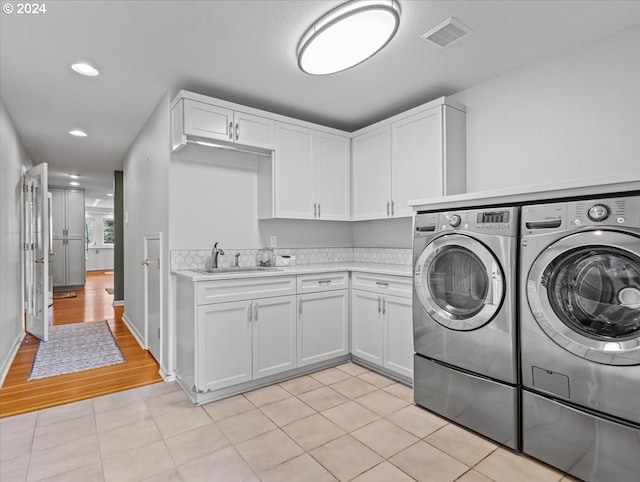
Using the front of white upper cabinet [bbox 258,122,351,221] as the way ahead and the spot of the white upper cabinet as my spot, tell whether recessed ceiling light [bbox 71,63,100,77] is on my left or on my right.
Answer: on my right

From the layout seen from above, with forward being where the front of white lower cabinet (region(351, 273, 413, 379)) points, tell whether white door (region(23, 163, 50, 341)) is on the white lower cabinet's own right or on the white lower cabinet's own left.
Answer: on the white lower cabinet's own right

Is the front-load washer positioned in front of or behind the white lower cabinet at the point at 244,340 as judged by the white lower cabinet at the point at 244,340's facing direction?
in front

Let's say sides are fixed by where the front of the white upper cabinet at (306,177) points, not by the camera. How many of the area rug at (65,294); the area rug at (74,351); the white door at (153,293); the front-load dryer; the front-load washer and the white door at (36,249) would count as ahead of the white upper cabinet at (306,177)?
2

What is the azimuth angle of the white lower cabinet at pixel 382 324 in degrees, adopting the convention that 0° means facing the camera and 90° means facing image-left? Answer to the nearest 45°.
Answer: approximately 45°

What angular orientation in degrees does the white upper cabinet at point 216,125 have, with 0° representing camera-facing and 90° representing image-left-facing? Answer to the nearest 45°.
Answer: approximately 315°

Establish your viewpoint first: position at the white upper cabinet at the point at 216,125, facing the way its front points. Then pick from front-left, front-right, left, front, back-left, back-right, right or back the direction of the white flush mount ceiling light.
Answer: front

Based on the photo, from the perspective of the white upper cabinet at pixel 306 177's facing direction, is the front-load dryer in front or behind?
in front

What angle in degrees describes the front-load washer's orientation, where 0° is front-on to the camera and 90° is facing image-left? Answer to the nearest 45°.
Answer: approximately 45°

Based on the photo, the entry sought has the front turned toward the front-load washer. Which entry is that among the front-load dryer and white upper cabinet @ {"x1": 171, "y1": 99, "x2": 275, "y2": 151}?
the white upper cabinet

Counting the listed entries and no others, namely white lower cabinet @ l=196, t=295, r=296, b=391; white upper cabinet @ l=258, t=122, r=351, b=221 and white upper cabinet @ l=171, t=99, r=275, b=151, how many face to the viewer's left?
0

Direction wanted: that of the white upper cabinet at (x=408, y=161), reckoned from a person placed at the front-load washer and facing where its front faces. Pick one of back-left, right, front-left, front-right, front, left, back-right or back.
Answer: right

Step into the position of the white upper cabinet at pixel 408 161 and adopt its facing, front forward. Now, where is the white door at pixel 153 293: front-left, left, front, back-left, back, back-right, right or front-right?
front-right
